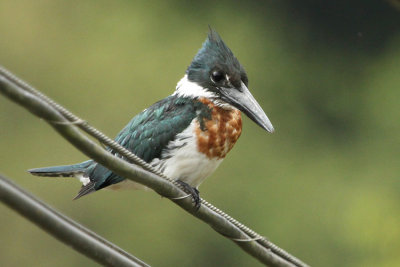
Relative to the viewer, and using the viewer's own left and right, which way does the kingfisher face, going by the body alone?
facing the viewer and to the right of the viewer

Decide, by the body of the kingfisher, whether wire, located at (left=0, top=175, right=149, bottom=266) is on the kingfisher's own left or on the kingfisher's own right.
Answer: on the kingfisher's own right
